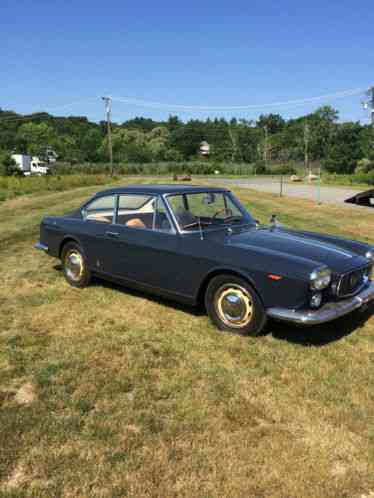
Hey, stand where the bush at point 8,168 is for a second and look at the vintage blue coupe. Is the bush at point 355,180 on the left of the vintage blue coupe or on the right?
left

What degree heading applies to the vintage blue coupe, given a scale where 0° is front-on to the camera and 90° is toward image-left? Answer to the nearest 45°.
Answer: approximately 315°

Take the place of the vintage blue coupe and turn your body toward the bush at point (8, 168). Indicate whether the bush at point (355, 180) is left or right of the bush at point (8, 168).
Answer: right

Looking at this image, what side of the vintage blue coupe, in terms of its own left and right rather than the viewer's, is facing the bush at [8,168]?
back

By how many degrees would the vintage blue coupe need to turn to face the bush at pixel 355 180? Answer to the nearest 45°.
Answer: approximately 135° to its left
